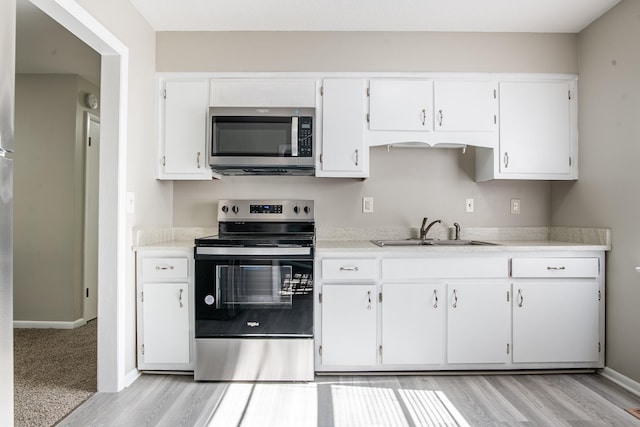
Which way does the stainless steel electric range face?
toward the camera

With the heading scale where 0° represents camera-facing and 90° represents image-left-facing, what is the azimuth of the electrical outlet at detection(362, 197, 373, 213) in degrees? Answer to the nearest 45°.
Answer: approximately 0°

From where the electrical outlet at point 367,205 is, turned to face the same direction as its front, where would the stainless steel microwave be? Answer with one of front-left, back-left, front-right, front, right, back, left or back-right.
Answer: front-right

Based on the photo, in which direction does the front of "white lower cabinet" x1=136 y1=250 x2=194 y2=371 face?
toward the camera

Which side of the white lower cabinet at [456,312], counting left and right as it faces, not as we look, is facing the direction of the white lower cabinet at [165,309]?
right

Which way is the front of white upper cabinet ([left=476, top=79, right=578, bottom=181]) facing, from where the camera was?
facing the viewer
